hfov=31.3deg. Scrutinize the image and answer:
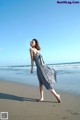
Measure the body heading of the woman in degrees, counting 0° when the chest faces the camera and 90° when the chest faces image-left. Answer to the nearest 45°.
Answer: approximately 90°
